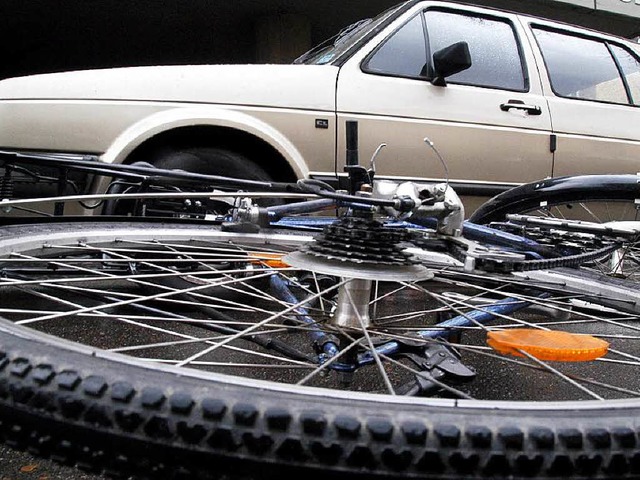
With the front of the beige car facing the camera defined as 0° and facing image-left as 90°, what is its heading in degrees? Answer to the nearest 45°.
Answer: approximately 90°
